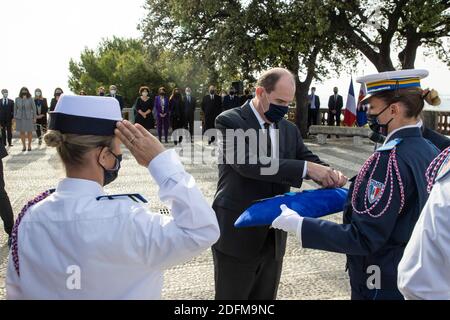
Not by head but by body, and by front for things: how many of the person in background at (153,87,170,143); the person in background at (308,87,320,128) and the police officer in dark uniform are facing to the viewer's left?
1

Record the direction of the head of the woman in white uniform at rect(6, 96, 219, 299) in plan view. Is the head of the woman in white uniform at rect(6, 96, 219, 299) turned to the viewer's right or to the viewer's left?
to the viewer's right

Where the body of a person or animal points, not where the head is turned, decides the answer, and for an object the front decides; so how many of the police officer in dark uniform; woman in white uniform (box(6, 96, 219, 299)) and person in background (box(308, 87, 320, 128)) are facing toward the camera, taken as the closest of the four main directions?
1

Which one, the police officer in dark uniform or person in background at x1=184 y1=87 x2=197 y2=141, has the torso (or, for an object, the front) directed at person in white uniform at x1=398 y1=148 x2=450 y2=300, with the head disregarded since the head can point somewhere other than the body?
the person in background

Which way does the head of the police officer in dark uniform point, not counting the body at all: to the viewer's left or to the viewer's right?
to the viewer's left

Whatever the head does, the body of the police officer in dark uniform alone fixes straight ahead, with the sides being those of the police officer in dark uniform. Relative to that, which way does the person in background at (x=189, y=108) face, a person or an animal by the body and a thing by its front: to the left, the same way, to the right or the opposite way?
to the left

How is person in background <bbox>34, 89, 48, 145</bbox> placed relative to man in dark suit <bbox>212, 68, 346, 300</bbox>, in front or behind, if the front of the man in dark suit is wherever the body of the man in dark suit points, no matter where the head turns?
behind

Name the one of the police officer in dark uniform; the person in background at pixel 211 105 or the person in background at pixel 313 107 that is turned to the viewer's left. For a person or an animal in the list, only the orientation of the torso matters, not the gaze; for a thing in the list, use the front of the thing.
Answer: the police officer in dark uniform

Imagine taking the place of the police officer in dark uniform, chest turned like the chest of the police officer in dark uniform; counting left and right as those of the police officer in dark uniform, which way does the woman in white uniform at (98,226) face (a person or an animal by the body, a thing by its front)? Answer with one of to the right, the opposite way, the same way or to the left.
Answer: to the right

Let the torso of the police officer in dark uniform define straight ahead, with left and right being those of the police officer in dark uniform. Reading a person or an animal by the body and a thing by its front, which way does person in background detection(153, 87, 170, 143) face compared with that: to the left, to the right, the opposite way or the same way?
to the left

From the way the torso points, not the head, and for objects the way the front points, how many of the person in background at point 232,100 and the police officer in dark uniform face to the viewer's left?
1

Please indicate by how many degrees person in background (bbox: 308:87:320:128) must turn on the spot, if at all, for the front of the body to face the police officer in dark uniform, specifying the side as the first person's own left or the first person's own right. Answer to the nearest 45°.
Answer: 0° — they already face them

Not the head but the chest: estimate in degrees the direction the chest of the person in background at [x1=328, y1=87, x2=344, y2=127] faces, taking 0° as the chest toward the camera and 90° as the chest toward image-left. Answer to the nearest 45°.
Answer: approximately 0°

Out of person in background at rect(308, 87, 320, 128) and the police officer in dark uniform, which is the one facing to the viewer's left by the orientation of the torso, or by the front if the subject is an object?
the police officer in dark uniform

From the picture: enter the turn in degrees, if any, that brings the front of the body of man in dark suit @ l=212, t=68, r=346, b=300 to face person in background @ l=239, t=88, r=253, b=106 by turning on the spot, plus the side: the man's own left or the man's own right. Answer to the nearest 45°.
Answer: approximately 135° to the man's own left

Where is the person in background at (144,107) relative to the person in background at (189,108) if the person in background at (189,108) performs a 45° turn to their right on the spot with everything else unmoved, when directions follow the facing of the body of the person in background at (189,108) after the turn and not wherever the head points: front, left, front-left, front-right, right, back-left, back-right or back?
front
